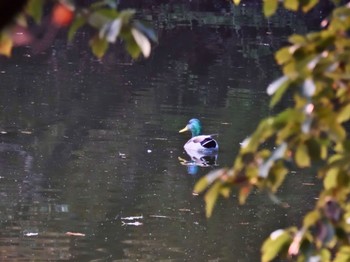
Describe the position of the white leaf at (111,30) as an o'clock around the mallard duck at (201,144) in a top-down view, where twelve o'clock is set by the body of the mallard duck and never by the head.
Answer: The white leaf is roughly at 9 o'clock from the mallard duck.

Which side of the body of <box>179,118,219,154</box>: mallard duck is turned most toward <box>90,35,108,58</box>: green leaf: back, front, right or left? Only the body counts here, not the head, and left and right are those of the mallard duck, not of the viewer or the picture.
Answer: left

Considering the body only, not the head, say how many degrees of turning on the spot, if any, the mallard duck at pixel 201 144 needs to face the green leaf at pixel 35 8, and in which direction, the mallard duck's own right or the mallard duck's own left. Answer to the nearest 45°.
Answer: approximately 90° to the mallard duck's own left

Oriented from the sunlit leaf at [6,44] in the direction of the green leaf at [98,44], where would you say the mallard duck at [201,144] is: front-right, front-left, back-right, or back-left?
front-left

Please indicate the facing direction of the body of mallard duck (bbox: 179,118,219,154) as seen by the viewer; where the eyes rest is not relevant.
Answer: to the viewer's left

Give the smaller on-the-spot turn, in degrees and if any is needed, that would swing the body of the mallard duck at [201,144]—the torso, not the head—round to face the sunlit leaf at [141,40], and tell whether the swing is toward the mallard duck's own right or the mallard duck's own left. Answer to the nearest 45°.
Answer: approximately 90° to the mallard duck's own left

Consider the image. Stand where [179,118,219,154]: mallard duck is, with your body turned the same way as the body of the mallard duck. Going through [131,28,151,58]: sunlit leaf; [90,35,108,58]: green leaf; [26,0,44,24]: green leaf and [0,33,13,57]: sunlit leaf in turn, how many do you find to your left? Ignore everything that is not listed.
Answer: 4

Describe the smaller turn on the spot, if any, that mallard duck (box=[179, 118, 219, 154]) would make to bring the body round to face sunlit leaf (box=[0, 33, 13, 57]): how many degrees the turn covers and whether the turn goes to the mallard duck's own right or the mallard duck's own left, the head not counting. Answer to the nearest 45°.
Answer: approximately 90° to the mallard duck's own left
